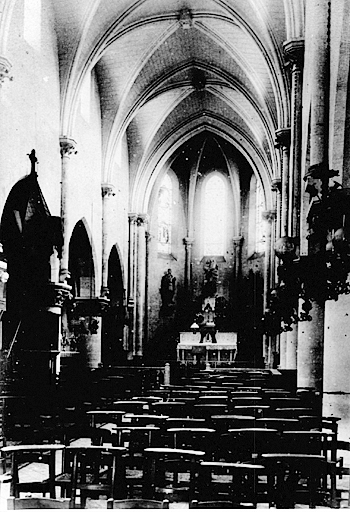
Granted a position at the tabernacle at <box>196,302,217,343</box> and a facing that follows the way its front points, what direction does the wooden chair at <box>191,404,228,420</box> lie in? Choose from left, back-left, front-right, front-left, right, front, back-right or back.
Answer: front

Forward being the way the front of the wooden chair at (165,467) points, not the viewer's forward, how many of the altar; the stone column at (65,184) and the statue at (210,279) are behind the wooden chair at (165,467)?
0

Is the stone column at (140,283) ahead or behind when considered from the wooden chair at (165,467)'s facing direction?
ahead

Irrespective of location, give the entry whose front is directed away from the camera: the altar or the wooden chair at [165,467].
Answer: the wooden chair

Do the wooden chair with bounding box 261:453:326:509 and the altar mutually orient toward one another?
yes

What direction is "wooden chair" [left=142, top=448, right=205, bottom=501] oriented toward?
away from the camera

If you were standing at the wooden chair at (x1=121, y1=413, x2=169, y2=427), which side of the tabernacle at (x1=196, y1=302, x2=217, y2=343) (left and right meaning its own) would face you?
front

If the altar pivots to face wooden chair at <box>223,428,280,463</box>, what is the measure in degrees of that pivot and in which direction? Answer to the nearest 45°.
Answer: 0° — it already faces it

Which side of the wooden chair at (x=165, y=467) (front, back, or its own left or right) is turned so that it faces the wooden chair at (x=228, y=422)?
front

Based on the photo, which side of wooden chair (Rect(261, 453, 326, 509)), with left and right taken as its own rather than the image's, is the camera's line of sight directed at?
back

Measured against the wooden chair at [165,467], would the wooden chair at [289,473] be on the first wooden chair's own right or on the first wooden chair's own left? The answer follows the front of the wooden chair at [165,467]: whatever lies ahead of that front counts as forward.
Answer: on the first wooden chair's own right

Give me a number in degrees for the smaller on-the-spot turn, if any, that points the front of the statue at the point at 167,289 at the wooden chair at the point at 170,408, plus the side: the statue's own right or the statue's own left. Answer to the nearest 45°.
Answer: approximately 45° to the statue's own right

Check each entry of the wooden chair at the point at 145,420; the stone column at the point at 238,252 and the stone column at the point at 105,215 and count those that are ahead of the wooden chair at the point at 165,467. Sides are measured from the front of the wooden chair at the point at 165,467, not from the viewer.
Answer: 3

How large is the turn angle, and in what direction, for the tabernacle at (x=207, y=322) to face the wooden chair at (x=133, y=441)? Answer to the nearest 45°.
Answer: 0° — it already faces it

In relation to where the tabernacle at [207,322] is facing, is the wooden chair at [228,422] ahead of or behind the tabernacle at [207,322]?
ahead

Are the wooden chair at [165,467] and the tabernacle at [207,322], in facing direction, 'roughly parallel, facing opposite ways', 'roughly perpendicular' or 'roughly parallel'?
roughly parallel, facing opposite ways

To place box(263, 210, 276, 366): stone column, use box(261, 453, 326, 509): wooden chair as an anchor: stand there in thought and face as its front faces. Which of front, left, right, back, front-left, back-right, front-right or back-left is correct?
front

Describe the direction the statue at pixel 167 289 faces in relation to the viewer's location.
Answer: facing the viewer and to the right of the viewer

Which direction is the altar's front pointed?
toward the camera
